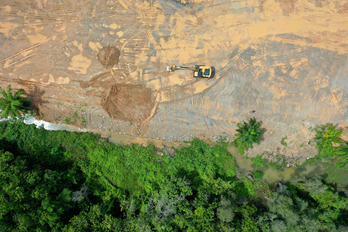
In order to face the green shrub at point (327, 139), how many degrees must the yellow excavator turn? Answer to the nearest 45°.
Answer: approximately 180°

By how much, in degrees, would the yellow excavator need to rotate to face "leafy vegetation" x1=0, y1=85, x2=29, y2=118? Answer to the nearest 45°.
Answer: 0° — it already faces it

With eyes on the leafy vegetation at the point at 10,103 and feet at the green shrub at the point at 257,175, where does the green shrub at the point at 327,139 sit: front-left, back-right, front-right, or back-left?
back-right

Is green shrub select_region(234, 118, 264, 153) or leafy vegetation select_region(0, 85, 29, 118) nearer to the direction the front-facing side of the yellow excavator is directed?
the leafy vegetation

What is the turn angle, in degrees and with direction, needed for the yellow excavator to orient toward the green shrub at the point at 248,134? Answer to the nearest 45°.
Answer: approximately 135° to its left

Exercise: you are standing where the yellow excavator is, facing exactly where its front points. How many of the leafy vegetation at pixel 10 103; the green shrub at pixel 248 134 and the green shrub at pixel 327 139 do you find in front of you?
1

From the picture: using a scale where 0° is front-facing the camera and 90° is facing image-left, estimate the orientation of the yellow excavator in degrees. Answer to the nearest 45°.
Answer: approximately 90°
